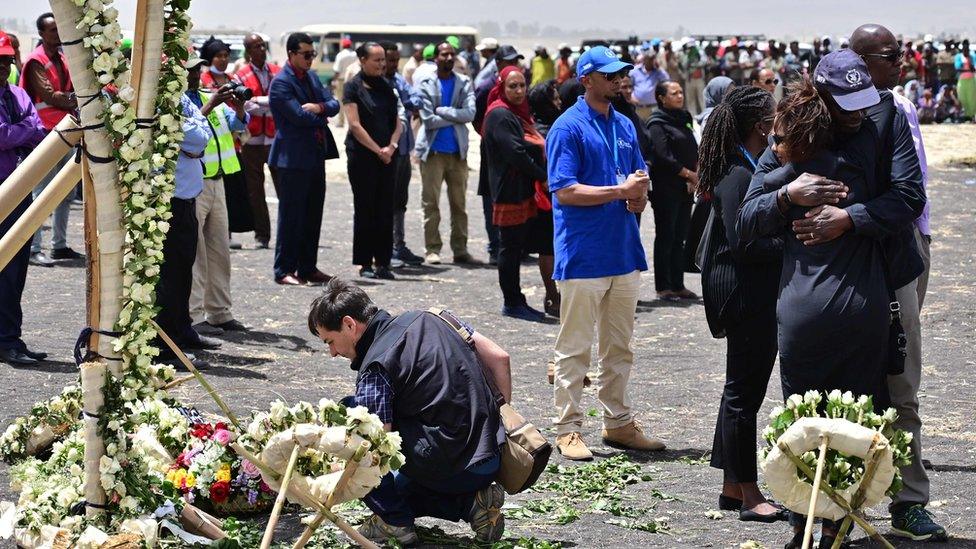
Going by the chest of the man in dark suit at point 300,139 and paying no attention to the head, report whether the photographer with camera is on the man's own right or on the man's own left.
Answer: on the man's own right

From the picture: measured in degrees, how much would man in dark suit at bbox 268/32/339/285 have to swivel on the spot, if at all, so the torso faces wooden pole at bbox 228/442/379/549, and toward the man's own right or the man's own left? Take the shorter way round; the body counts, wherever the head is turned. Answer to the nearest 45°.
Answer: approximately 45° to the man's own right

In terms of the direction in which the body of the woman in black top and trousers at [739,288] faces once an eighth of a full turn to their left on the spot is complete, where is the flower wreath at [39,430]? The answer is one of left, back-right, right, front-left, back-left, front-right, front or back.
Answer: back-left

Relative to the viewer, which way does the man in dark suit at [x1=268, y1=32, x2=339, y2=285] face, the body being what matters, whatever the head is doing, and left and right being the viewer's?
facing the viewer and to the right of the viewer

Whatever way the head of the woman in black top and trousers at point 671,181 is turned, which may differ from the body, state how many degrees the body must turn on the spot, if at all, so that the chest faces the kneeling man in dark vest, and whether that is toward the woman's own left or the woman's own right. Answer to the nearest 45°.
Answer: approximately 45° to the woman's own right

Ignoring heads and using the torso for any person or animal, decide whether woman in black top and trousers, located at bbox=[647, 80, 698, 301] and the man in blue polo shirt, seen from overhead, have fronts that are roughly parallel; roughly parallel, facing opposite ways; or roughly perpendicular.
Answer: roughly parallel

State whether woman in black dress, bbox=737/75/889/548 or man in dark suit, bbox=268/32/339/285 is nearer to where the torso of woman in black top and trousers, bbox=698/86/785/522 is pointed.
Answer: the woman in black dress

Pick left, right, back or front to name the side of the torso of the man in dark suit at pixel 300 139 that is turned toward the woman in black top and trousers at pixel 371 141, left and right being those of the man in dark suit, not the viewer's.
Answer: left

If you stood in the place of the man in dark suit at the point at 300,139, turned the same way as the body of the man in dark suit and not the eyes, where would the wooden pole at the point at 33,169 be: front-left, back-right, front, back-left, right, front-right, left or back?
front-right

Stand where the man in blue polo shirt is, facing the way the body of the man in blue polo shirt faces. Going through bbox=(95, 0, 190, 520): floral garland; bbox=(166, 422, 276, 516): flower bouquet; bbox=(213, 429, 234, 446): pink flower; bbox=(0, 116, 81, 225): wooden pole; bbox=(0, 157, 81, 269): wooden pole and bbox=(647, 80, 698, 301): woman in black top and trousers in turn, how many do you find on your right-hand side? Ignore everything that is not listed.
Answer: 5

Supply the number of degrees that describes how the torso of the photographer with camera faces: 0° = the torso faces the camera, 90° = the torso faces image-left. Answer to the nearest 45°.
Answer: approximately 315°

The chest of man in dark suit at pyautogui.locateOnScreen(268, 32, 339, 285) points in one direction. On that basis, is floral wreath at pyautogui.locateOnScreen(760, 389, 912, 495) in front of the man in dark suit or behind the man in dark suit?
in front

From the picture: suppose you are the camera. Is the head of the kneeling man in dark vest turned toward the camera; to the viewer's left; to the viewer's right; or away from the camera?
to the viewer's left

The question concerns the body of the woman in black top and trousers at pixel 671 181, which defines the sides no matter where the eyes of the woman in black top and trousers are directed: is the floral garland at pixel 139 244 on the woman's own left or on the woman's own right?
on the woman's own right

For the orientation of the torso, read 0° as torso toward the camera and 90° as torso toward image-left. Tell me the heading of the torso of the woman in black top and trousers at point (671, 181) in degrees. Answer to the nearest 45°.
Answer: approximately 315°
